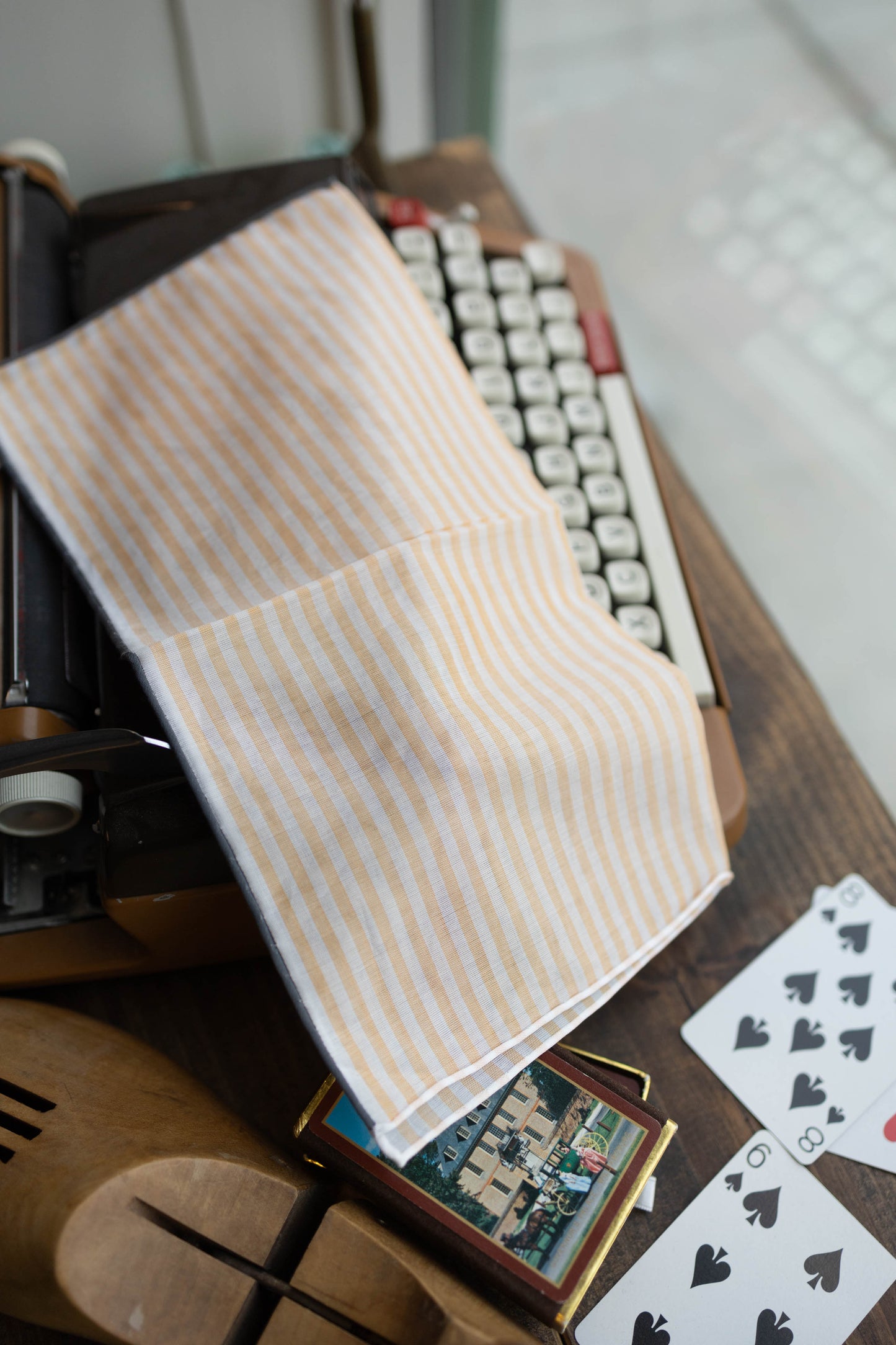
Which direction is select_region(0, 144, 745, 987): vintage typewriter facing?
to the viewer's right
